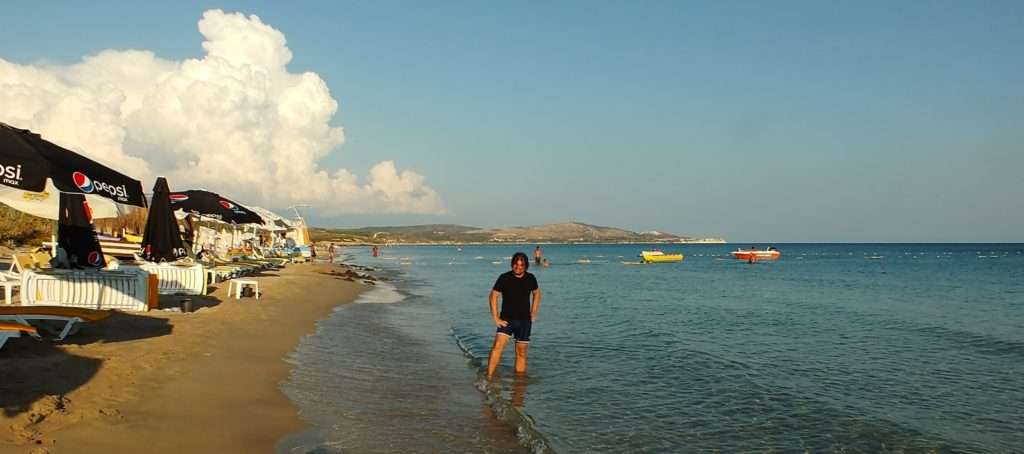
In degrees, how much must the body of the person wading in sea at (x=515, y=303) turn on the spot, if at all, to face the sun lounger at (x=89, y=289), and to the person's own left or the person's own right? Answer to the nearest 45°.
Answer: approximately 90° to the person's own right

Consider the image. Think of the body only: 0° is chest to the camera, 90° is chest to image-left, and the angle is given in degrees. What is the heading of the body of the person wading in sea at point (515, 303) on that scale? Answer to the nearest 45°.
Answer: approximately 0°

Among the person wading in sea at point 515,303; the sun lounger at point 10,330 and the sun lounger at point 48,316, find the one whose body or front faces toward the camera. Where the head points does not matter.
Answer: the person wading in sea

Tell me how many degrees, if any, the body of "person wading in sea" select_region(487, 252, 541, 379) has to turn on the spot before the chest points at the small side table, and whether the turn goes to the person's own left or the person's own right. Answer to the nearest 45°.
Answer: approximately 135° to the person's own right

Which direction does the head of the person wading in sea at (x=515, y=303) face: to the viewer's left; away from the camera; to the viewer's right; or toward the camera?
toward the camera

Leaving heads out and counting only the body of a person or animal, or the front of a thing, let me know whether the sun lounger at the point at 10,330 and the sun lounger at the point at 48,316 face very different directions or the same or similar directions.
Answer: same or similar directions

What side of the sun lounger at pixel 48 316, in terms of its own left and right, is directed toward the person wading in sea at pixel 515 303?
front

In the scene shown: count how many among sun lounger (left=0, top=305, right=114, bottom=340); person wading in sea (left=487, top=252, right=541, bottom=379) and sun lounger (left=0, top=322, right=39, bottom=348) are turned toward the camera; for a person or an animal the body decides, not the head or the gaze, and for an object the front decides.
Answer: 1

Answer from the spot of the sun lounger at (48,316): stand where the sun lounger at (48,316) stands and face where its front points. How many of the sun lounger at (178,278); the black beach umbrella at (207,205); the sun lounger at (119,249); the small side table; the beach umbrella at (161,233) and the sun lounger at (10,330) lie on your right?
1

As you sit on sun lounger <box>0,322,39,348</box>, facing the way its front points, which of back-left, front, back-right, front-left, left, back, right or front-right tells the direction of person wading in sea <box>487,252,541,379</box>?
front

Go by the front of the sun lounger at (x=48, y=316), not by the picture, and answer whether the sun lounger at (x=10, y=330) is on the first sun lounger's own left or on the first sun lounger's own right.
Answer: on the first sun lounger's own right

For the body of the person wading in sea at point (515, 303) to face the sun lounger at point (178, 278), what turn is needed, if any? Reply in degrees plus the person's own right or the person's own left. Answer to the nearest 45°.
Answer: approximately 135° to the person's own right

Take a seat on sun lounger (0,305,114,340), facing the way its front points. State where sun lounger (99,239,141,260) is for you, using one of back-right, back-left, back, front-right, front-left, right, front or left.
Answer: left

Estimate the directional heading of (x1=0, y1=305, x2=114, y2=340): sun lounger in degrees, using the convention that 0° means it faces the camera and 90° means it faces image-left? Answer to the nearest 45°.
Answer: approximately 270°

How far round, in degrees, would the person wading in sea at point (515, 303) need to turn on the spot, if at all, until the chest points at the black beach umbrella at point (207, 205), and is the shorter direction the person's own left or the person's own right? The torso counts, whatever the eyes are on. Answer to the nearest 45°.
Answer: approximately 135° to the person's own right

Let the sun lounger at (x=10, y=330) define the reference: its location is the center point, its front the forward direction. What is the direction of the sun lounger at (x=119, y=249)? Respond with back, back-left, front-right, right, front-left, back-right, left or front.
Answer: left

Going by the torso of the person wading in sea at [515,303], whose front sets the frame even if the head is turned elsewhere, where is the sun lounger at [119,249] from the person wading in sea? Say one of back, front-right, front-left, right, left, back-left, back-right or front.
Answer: back-right

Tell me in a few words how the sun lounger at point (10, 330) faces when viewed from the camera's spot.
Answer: facing to the right of the viewer
